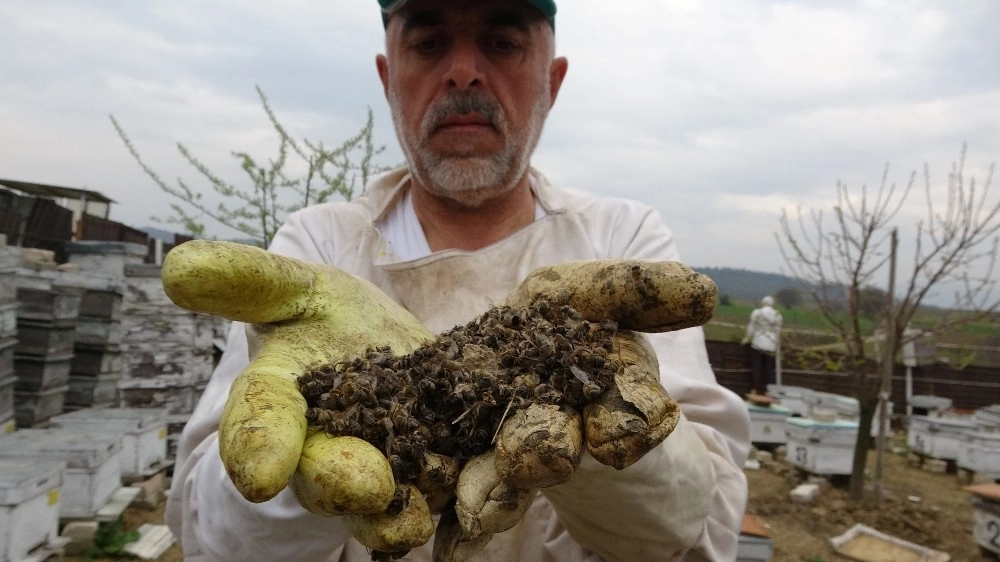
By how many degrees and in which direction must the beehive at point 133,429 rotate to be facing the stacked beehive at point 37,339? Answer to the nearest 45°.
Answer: approximately 180°

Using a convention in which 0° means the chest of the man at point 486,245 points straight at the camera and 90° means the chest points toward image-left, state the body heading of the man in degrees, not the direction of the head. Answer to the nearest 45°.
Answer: approximately 0°

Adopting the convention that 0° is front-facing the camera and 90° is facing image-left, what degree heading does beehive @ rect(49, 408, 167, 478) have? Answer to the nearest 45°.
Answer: approximately 315°

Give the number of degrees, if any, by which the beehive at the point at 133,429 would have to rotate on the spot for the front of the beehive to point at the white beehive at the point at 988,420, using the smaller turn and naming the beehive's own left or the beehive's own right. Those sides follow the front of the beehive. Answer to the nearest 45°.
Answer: approximately 45° to the beehive's own left

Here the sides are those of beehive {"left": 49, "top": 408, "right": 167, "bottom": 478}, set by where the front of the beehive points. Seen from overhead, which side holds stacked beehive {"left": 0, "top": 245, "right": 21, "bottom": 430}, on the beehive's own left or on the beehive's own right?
on the beehive's own right

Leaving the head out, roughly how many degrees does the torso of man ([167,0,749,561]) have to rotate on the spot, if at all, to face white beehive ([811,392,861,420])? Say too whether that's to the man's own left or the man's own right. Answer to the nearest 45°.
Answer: approximately 135° to the man's own left
